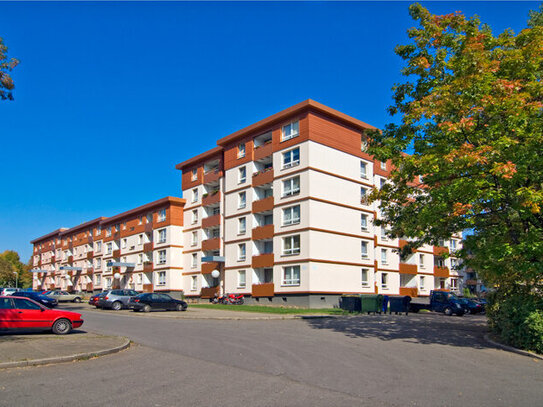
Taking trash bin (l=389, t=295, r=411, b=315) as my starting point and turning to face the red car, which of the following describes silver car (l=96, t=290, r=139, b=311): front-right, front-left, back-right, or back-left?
front-right

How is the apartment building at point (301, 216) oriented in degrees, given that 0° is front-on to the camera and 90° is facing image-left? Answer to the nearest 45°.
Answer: approximately 45°

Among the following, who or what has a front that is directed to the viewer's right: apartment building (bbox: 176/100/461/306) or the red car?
the red car

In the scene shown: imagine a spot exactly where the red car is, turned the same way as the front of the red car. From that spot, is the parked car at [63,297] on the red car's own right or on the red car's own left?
on the red car's own left

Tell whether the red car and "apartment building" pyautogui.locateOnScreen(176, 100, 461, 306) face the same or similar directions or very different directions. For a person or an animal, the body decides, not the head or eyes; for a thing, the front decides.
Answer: very different directions

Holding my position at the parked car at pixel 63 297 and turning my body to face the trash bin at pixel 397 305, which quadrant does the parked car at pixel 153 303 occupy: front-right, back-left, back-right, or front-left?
front-right

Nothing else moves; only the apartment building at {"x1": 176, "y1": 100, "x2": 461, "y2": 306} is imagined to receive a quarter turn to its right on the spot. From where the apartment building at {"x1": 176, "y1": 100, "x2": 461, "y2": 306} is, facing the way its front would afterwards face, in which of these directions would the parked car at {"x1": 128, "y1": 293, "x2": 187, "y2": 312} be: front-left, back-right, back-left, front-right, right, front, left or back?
left

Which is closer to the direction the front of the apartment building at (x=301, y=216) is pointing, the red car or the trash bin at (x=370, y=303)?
the red car

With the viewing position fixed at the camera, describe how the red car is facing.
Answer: facing to the right of the viewer
